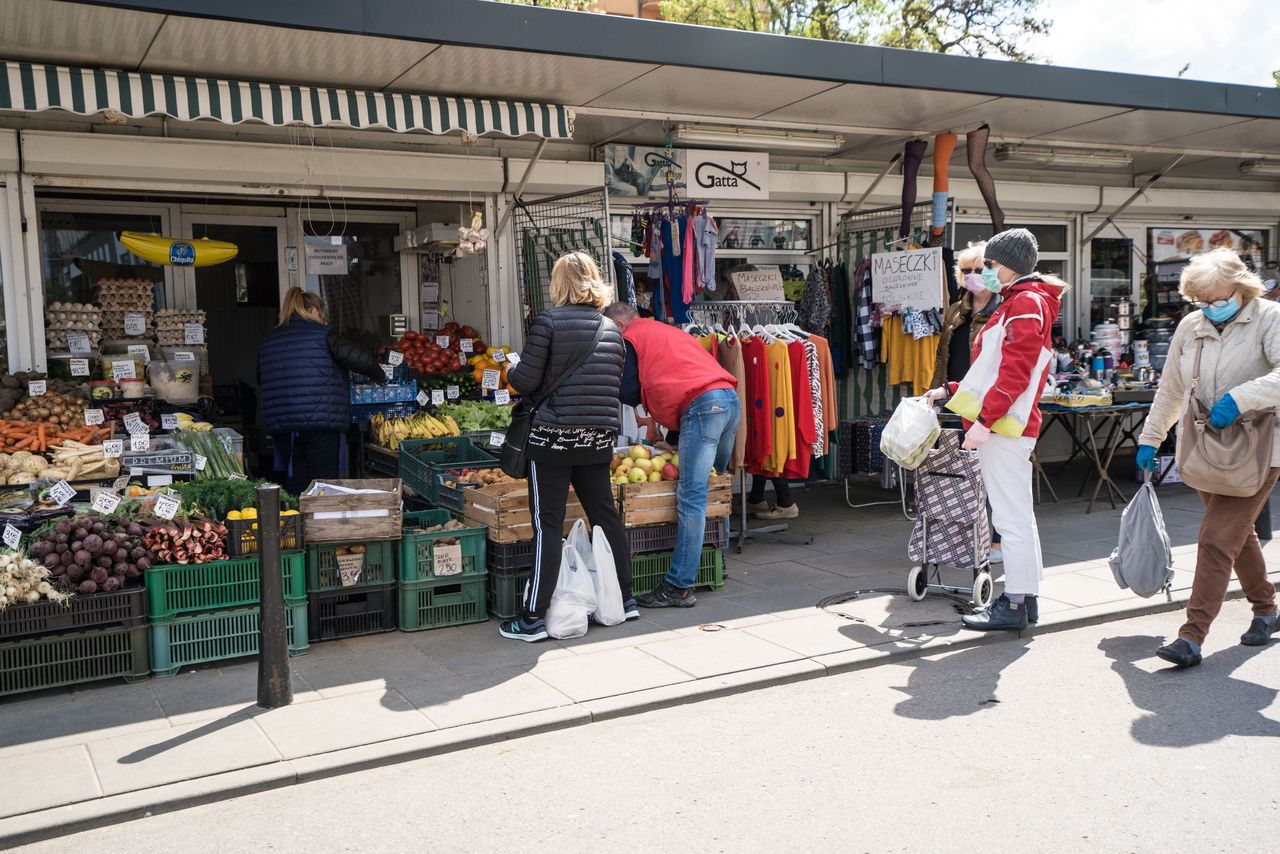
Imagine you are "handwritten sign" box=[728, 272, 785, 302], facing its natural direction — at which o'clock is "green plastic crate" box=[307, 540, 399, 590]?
The green plastic crate is roughly at 1 o'clock from the handwritten sign.

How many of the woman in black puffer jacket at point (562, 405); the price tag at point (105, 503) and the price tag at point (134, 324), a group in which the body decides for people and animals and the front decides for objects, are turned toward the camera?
2

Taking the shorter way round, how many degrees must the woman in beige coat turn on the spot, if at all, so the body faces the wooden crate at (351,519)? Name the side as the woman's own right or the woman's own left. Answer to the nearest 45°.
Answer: approximately 45° to the woman's own right

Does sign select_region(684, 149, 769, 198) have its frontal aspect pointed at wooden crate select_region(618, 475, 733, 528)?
yes

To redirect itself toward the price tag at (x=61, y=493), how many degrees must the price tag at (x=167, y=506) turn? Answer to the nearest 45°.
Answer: approximately 135° to its right

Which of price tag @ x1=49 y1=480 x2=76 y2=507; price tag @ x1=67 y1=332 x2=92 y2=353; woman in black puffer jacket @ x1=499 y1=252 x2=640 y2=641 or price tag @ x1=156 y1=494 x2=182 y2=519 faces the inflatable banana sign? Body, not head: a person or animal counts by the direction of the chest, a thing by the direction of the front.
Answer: the woman in black puffer jacket

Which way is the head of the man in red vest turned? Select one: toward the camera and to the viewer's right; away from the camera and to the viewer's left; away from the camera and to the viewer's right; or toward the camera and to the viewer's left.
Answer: away from the camera and to the viewer's left

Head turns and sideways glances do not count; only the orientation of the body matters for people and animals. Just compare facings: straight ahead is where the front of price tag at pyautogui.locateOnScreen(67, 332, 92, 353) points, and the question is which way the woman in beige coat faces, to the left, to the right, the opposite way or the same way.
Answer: to the right

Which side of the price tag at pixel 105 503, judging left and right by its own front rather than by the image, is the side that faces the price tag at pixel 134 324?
back

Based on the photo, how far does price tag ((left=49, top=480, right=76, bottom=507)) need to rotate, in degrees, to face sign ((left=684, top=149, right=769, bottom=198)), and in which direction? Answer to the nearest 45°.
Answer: approximately 90° to its left

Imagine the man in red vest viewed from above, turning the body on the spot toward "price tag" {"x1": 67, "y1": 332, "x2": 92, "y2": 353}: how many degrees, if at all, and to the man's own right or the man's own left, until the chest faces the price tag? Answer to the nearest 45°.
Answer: approximately 45° to the man's own left

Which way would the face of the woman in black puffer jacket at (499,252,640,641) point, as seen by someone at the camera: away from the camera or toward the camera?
away from the camera

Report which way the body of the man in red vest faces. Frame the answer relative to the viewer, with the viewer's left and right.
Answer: facing away from the viewer and to the left of the viewer
